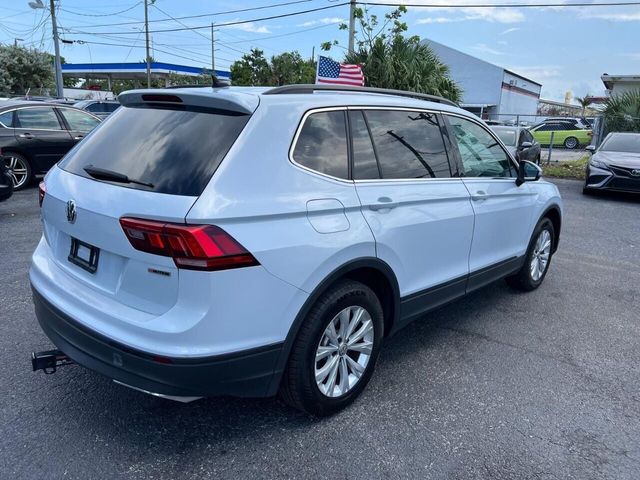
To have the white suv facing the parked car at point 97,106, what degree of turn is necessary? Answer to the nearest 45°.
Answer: approximately 45° to its left

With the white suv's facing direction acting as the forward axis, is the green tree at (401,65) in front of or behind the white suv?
in front

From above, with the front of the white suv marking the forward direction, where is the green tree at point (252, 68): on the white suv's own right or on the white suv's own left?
on the white suv's own left

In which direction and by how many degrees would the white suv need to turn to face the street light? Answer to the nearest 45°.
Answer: approximately 90° to its left

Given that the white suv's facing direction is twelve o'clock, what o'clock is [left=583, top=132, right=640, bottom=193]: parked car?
The parked car is roughly at 12 o'clock from the white suv.

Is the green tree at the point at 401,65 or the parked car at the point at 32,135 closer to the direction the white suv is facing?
the green tree

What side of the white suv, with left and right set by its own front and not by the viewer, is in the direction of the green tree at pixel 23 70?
left

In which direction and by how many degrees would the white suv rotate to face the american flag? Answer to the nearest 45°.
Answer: approximately 45° to its left

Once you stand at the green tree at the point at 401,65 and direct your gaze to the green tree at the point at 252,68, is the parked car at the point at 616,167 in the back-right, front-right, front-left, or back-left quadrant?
back-right

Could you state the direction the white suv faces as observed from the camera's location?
facing away from the viewer and to the right of the viewer

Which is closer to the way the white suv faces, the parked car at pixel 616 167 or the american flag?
the parked car

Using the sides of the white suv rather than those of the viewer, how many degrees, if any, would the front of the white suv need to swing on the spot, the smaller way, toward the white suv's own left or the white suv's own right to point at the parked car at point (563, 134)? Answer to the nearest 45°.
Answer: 0° — it already faces it

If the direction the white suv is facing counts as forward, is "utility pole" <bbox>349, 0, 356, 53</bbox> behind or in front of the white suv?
in front

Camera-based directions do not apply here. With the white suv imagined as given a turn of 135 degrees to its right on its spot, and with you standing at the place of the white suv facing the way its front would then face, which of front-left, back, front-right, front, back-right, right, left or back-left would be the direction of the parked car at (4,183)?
back-right

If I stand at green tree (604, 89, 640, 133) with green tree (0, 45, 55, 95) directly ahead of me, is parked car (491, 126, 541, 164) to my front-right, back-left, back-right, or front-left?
front-left
